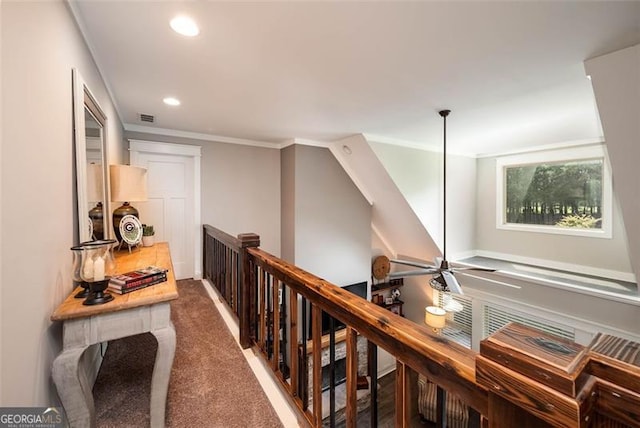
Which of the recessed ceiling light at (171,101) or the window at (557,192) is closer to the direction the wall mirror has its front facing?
the window

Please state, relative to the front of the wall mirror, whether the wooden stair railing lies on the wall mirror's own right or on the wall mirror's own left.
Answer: on the wall mirror's own right

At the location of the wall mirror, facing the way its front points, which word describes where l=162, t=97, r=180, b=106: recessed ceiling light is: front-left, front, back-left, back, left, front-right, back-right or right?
front-left

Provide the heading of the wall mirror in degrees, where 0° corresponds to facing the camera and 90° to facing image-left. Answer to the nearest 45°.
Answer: approximately 270°

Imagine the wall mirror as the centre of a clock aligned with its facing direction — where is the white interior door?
The white interior door is roughly at 10 o'clock from the wall mirror.
